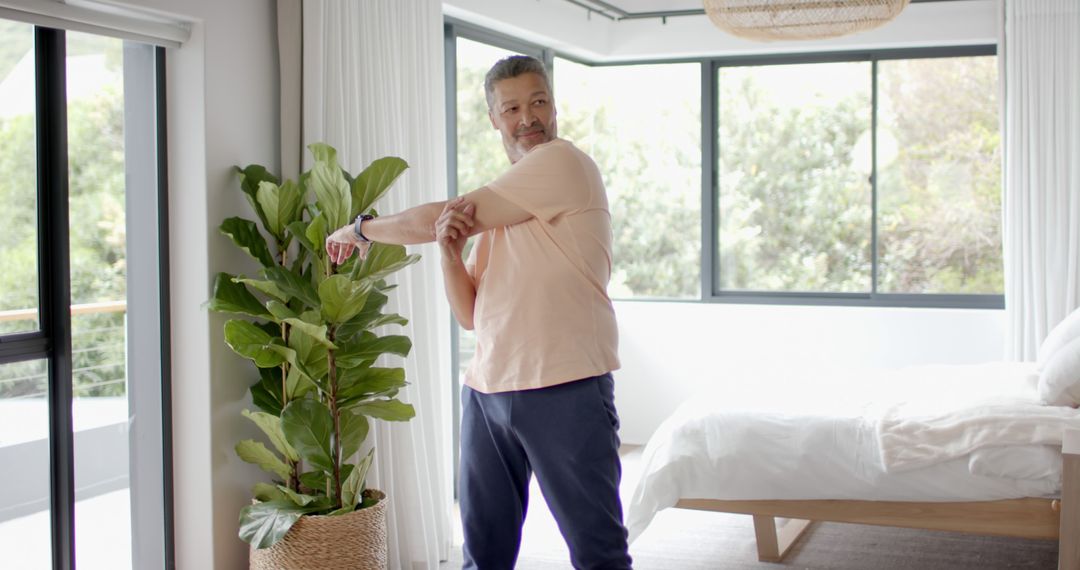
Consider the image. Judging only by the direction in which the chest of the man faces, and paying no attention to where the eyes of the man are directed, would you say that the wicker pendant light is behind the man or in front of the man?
behind

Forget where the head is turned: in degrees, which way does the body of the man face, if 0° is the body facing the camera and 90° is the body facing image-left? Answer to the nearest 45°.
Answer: approximately 45°

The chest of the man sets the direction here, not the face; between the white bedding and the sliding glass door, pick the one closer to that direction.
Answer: the sliding glass door

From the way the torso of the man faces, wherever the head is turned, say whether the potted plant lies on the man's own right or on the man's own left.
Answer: on the man's own right

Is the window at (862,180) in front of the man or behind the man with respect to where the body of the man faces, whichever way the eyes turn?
behind

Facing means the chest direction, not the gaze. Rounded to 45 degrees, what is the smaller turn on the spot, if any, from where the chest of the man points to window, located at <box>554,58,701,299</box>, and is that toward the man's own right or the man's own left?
approximately 135° to the man's own right

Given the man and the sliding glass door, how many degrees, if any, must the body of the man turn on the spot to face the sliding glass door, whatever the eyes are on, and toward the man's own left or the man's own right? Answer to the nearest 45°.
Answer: approximately 90° to the man's own right

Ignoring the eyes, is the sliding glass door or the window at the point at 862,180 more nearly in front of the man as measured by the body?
the sliding glass door

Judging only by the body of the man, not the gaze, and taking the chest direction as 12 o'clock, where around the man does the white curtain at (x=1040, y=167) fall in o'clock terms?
The white curtain is roughly at 6 o'clock from the man.

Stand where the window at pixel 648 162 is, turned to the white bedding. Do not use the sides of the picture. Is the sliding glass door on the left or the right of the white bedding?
right
